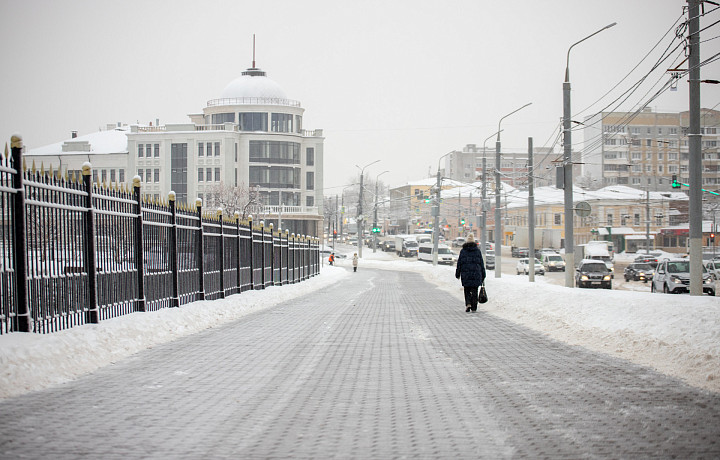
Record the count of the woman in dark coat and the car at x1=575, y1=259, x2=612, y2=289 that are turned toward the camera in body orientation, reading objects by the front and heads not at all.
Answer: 1

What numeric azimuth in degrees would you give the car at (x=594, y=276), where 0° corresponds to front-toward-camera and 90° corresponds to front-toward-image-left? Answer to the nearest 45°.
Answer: approximately 0°

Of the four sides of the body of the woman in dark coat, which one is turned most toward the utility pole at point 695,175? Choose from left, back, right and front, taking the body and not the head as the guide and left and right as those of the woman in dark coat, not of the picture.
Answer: right

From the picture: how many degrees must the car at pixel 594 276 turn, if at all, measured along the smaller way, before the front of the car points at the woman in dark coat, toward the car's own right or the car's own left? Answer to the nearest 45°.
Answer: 0° — it already faces them

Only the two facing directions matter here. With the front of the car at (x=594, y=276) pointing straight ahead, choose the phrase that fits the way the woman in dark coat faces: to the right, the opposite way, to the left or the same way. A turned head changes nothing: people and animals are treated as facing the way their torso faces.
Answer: the opposite way

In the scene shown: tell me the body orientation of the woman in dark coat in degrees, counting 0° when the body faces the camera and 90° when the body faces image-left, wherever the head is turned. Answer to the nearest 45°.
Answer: approximately 180°

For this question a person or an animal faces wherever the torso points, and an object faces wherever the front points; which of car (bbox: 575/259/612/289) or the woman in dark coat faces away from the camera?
the woman in dark coat
